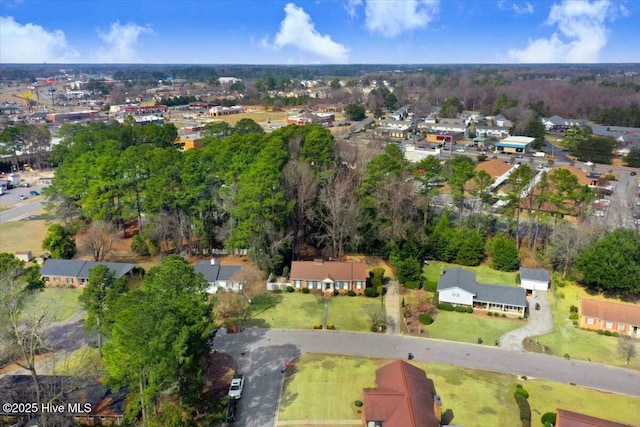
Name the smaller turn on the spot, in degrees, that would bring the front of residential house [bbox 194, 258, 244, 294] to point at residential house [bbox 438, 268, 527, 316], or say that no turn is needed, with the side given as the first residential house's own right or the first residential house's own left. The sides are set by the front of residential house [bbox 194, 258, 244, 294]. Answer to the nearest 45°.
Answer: approximately 90° to the first residential house's own left

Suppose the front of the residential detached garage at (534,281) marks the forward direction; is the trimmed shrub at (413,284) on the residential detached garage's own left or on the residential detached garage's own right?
on the residential detached garage's own right

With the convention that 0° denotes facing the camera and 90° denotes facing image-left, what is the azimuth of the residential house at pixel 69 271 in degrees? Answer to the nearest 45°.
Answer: approximately 0°

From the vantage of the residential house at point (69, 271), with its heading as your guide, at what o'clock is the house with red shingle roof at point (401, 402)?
The house with red shingle roof is roughly at 11 o'clock from the residential house.

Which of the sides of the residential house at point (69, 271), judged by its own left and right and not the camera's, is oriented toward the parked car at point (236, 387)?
front

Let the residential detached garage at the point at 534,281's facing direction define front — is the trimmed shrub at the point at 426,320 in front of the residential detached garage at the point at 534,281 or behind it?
in front
